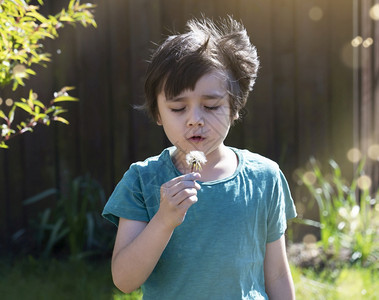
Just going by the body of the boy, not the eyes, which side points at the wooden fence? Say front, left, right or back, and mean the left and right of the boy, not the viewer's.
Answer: back

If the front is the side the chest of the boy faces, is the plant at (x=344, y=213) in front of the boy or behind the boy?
behind

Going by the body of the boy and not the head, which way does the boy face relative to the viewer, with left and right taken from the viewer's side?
facing the viewer
